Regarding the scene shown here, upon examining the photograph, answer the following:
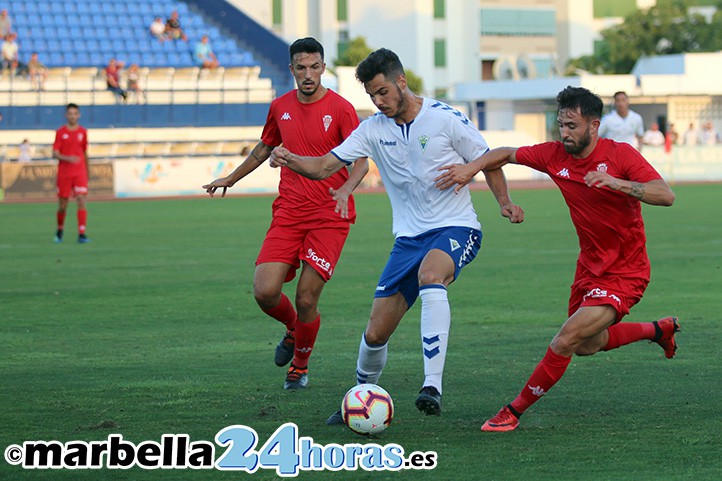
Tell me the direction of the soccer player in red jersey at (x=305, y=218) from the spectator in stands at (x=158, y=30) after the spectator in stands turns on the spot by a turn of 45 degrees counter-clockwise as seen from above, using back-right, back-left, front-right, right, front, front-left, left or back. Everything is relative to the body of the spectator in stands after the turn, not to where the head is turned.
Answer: right

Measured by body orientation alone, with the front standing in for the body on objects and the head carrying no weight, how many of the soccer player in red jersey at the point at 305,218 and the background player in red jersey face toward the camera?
2

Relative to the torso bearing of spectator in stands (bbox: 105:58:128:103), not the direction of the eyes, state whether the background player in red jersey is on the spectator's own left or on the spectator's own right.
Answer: on the spectator's own right

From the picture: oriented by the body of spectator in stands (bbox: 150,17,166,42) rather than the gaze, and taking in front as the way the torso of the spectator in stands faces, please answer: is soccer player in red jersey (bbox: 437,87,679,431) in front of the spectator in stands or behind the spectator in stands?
in front

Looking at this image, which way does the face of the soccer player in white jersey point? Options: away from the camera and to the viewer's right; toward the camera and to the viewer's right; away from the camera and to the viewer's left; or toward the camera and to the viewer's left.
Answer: toward the camera and to the viewer's left

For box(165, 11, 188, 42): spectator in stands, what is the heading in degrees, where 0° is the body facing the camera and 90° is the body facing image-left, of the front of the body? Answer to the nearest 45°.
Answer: approximately 315°

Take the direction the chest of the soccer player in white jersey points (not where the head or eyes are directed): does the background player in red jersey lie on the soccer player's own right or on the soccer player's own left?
on the soccer player's own right

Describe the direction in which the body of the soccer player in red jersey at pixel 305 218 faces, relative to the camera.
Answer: toward the camera

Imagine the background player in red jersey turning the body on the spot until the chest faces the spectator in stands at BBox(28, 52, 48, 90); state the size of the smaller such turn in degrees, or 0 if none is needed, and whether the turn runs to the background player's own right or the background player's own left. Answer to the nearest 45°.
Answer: approximately 180°

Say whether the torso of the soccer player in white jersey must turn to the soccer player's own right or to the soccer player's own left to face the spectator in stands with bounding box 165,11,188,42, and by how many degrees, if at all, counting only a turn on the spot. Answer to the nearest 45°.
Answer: approximately 135° to the soccer player's own right

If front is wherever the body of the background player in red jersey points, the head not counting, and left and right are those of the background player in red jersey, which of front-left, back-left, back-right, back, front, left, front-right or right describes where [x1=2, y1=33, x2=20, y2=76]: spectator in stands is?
back

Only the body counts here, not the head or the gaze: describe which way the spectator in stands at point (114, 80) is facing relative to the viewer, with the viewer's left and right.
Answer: facing the viewer and to the right of the viewer

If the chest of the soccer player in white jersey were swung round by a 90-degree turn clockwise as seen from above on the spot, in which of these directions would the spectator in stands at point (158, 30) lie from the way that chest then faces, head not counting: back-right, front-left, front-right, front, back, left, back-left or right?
front-right

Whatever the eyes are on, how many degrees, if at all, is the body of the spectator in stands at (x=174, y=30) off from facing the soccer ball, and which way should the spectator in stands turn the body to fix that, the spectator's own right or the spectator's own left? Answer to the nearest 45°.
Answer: approximately 45° to the spectator's own right

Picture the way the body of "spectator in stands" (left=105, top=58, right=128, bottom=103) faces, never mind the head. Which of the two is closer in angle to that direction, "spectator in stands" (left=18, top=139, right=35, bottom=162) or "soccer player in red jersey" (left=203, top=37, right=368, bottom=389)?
the soccer player in red jersey

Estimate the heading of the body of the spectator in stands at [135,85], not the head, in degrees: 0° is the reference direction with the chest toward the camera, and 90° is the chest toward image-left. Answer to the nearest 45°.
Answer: approximately 315°
